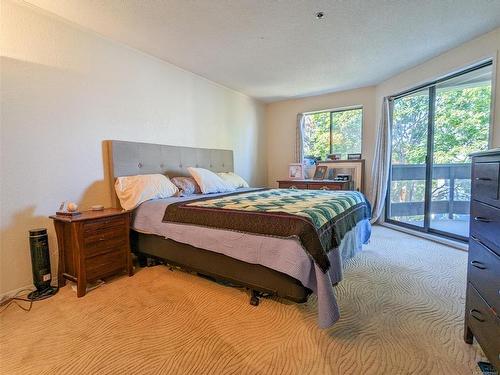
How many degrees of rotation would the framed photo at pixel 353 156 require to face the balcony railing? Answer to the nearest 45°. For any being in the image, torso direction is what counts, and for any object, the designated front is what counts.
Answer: approximately 45° to its left

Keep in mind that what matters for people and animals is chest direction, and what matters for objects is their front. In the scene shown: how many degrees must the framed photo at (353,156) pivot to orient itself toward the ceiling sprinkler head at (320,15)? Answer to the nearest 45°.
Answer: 0° — it already faces it

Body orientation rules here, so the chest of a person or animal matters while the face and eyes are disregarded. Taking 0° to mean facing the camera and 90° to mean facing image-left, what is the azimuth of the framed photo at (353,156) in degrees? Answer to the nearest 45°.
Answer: approximately 0°

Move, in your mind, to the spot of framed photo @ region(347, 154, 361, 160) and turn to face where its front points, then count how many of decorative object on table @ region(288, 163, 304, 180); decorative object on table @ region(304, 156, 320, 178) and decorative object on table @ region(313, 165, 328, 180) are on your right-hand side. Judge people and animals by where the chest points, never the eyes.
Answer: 3

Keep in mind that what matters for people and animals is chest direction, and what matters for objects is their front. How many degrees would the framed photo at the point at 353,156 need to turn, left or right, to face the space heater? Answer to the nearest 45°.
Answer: approximately 45° to its right

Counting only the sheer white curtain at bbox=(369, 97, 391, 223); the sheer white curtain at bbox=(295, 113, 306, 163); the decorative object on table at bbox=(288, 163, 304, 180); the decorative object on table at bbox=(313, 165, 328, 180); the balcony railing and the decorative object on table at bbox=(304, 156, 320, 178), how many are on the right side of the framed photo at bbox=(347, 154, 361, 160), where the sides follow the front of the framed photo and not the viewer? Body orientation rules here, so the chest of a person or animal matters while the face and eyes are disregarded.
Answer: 4

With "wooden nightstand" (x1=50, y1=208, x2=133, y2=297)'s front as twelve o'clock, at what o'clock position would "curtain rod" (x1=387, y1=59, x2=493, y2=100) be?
The curtain rod is roughly at 11 o'clock from the wooden nightstand.

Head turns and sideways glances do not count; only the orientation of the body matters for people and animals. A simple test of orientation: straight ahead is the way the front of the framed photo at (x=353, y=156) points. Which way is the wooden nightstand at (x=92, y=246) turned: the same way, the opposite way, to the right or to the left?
to the left

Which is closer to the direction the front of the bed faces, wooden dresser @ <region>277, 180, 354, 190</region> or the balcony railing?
the balcony railing

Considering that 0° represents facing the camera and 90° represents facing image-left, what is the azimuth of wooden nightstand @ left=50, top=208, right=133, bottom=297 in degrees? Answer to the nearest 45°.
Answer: approximately 315°

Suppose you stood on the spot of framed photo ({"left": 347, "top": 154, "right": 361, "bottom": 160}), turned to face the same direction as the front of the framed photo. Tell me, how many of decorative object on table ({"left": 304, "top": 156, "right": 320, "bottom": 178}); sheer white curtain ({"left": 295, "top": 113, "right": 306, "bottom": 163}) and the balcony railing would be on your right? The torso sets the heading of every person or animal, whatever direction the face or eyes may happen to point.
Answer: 2
